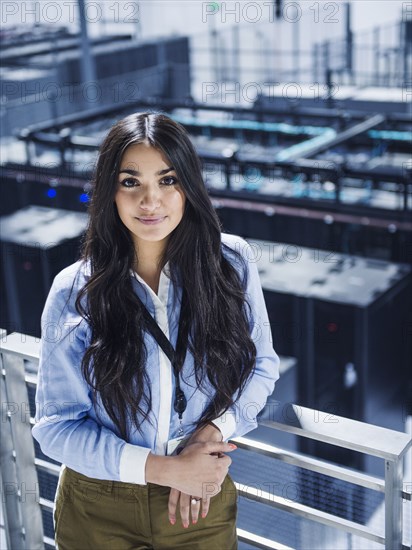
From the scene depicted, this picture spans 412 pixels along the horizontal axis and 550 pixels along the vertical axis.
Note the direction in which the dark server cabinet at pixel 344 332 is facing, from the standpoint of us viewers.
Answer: facing the viewer and to the left of the viewer

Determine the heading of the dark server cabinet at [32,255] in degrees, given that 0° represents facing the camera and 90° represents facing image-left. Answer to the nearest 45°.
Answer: approximately 45°

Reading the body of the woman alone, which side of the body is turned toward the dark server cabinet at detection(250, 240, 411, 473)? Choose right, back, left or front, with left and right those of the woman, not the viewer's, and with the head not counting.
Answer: back

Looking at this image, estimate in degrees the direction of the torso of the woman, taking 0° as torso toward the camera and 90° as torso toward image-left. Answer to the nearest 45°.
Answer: approximately 0°

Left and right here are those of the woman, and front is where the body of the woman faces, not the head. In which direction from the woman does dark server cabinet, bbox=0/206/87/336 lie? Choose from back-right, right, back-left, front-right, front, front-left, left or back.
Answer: back

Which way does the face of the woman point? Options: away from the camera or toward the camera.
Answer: toward the camera

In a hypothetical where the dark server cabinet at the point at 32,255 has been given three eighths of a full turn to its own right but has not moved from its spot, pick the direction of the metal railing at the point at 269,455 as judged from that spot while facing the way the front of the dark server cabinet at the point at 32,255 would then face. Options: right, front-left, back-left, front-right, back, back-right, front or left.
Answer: back

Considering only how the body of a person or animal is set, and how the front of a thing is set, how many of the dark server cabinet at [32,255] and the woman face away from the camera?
0

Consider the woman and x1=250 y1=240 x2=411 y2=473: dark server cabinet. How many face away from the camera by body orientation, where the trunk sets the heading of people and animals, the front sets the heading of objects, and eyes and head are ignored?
0

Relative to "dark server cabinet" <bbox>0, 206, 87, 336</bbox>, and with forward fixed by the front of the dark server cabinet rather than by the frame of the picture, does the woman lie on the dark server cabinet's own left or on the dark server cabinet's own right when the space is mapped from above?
on the dark server cabinet's own left

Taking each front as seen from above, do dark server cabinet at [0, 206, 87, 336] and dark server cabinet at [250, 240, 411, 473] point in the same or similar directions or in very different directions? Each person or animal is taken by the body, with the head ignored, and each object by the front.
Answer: same or similar directions

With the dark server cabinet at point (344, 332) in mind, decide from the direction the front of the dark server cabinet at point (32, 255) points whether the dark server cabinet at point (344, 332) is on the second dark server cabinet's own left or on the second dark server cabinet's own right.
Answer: on the second dark server cabinet's own left
